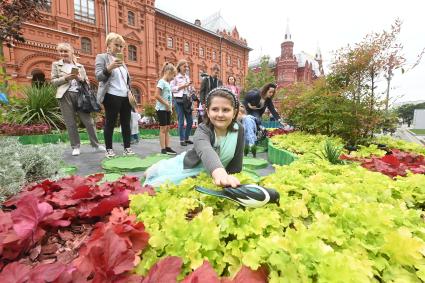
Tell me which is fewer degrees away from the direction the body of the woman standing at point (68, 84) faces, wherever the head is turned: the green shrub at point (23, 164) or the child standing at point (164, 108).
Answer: the green shrub

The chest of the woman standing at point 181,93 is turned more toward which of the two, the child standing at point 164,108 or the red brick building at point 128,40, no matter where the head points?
the child standing

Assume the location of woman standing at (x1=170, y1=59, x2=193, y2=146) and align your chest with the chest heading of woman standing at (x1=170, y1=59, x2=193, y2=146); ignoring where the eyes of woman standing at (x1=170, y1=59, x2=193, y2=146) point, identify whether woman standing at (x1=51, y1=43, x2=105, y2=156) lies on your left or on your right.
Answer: on your right

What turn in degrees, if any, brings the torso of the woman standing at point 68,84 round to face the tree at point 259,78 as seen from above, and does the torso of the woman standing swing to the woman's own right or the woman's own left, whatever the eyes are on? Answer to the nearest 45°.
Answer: approximately 135° to the woman's own left

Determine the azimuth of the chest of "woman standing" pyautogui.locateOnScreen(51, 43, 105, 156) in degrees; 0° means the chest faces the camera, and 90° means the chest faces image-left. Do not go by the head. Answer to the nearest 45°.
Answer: approximately 0°
